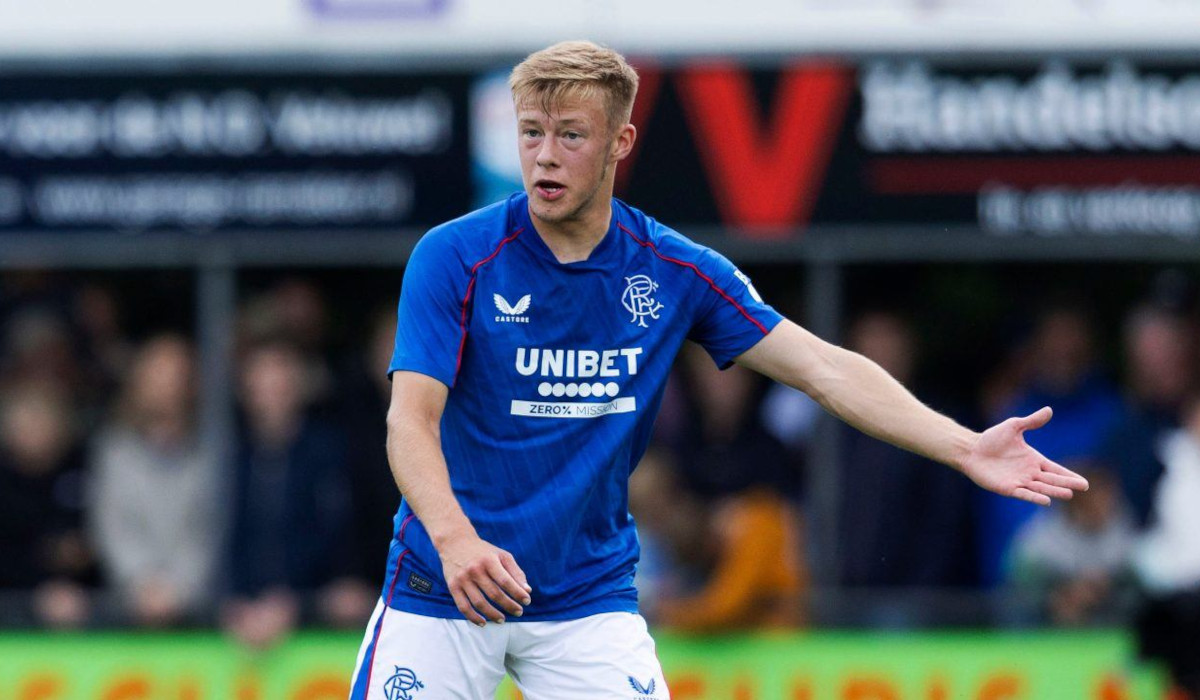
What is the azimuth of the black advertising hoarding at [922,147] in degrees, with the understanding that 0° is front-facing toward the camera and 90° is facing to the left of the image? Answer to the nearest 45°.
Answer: approximately 0°

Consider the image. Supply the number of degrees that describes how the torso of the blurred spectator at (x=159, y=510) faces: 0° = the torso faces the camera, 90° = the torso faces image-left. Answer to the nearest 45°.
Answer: approximately 0°
